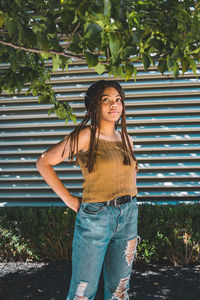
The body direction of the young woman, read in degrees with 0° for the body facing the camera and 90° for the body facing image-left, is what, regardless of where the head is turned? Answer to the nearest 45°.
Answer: approximately 315°

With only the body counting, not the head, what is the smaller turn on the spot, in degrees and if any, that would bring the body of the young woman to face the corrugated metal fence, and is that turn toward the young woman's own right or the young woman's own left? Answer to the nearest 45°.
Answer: approximately 135° to the young woman's own left
